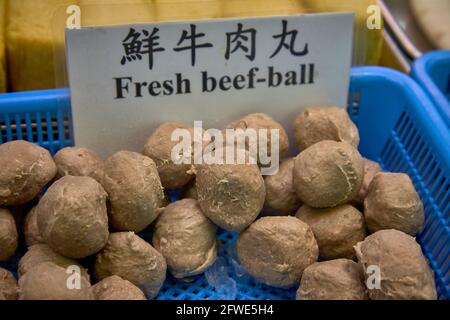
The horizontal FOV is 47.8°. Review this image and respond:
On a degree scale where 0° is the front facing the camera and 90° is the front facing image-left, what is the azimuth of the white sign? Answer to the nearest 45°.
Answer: approximately 0°

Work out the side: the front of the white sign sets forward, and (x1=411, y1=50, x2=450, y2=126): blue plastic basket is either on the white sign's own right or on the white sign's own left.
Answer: on the white sign's own left
